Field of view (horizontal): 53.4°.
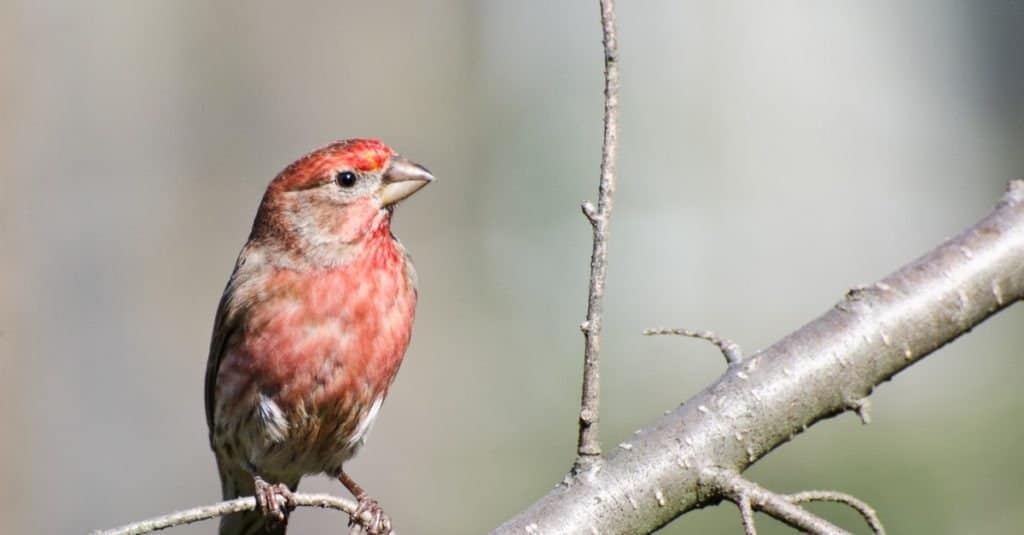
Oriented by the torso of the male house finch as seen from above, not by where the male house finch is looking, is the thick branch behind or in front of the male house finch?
in front

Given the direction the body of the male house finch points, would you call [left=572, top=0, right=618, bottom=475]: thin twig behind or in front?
in front
